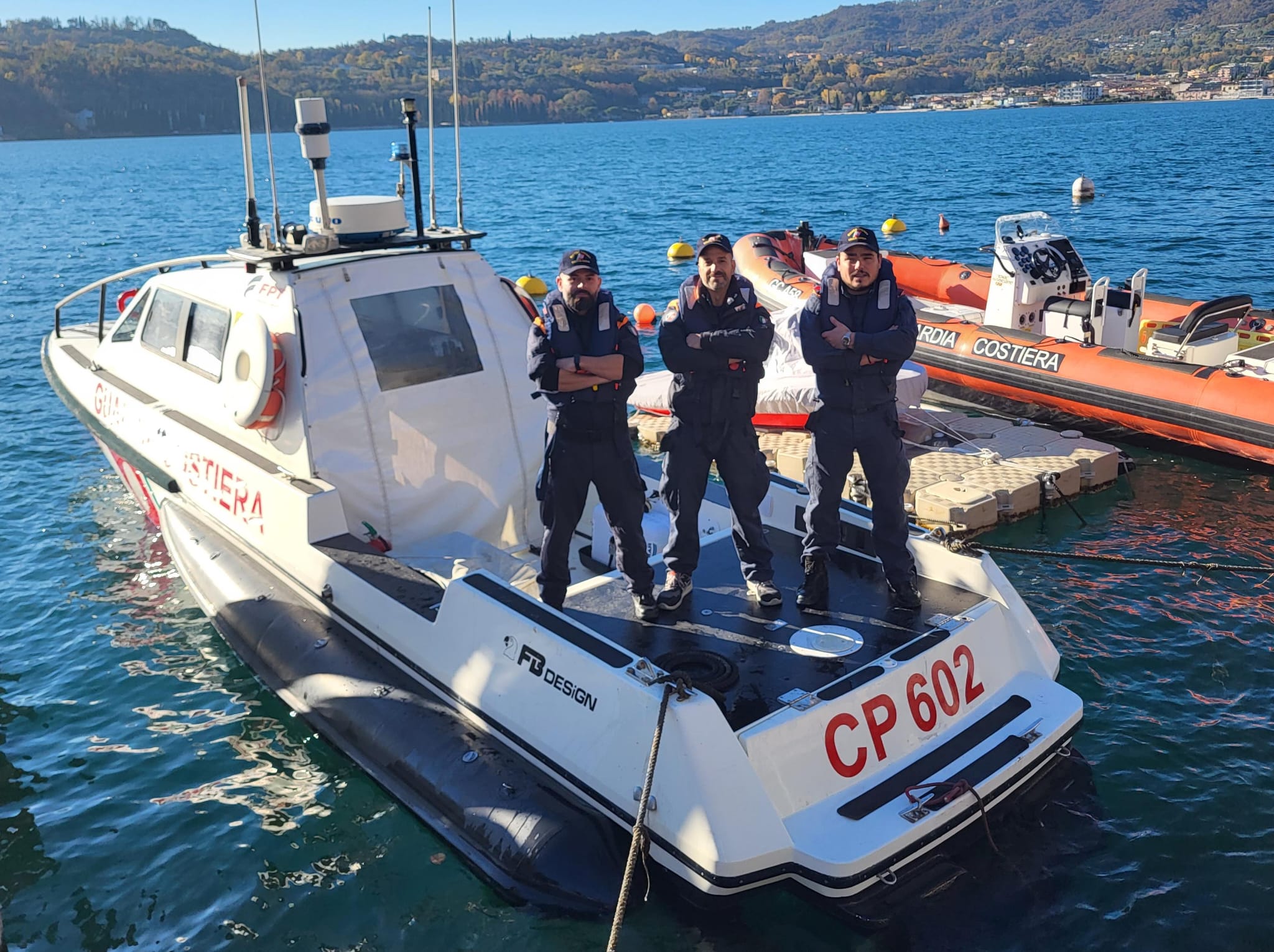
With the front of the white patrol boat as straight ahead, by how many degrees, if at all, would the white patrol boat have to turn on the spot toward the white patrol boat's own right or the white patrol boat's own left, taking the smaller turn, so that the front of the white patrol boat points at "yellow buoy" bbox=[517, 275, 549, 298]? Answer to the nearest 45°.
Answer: approximately 45° to the white patrol boat's own right

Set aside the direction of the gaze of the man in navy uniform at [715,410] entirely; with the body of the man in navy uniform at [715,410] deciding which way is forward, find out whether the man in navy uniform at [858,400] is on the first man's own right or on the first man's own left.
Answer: on the first man's own left

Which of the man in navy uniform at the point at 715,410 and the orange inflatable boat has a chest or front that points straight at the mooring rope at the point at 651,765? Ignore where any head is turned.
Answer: the man in navy uniform

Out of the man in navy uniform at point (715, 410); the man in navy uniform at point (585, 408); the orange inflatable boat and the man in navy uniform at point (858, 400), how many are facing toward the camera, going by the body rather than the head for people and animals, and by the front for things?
3

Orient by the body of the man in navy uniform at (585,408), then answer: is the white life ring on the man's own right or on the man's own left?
on the man's own right

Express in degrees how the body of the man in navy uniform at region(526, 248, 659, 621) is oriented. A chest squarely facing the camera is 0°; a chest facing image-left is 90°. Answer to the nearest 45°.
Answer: approximately 0°

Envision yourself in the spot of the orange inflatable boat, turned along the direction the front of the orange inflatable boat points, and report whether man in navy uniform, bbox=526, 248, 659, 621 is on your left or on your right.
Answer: on your left

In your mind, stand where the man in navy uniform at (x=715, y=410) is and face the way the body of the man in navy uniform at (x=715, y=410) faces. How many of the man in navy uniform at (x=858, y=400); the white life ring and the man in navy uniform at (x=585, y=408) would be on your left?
1

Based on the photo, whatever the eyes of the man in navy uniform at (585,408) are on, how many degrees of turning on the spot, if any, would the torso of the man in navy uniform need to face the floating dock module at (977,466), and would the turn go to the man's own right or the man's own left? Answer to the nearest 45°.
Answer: approximately 135° to the man's own left

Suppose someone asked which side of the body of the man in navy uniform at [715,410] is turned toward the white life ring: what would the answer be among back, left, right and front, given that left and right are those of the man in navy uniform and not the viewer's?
right

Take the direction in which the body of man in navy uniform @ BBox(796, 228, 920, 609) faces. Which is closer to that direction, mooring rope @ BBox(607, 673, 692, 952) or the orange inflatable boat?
the mooring rope
